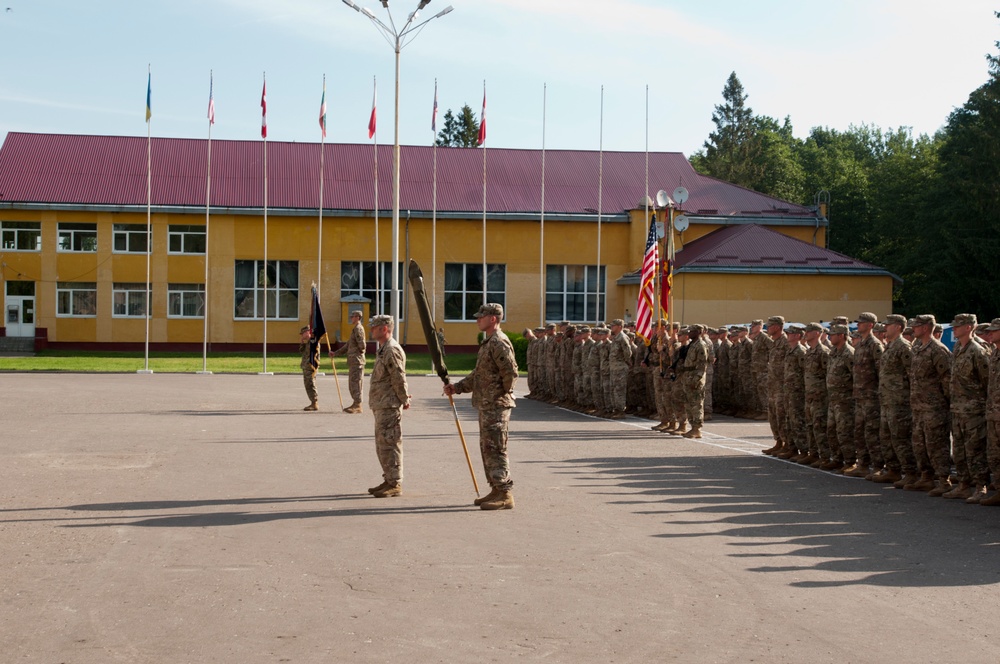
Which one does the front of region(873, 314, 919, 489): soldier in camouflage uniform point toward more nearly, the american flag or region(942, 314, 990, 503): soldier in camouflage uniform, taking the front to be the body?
the american flag

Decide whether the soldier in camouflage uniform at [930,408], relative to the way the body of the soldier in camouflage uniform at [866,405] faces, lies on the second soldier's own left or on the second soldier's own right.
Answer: on the second soldier's own left

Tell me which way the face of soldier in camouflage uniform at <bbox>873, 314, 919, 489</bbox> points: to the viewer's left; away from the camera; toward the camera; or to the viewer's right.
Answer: to the viewer's left

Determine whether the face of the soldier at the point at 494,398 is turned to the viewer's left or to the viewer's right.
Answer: to the viewer's left

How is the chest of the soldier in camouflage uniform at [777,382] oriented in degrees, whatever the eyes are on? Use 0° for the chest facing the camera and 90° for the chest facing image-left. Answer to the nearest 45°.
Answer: approximately 45°

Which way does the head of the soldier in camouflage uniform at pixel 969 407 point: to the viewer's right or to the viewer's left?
to the viewer's left

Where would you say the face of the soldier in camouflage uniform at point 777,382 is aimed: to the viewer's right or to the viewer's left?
to the viewer's left

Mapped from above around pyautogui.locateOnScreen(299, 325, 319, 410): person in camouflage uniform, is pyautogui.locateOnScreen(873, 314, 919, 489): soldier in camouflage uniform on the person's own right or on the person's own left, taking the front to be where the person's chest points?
on the person's own left

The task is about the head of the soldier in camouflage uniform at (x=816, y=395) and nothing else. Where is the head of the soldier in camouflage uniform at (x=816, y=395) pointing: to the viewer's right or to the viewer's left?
to the viewer's left

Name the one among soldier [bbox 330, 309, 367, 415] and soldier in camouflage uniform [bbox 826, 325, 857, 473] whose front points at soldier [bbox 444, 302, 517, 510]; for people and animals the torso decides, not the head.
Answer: the soldier in camouflage uniform

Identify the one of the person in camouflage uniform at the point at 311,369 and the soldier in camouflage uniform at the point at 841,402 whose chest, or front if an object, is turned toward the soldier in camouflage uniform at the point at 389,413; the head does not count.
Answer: the soldier in camouflage uniform at the point at 841,402

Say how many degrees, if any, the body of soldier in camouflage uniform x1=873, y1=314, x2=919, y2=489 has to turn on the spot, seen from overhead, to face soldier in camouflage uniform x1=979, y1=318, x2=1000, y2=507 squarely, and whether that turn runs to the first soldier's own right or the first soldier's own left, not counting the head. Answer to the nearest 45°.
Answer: approximately 135° to the first soldier's own left

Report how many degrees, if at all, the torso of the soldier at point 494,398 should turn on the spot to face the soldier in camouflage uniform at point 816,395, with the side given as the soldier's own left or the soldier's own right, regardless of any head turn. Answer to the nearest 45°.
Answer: approximately 135° to the soldier's own right
